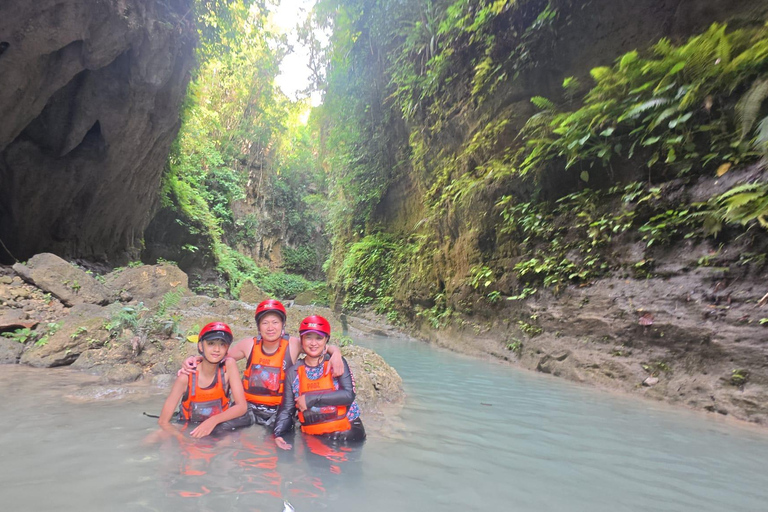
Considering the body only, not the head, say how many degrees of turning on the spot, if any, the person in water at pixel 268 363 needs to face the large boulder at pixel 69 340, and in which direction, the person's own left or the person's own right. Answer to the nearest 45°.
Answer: approximately 135° to the person's own right

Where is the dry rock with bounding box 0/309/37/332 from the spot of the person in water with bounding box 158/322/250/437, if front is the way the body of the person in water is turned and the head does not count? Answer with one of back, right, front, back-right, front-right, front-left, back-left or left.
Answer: back-right

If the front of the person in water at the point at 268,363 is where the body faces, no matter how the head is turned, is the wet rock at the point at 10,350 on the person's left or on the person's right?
on the person's right

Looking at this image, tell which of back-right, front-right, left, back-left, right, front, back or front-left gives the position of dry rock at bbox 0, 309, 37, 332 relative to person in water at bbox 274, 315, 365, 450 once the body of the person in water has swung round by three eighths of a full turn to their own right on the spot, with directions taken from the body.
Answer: front

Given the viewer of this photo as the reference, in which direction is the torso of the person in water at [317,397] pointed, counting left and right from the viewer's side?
facing the viewer

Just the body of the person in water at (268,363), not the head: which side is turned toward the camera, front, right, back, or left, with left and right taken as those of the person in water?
front

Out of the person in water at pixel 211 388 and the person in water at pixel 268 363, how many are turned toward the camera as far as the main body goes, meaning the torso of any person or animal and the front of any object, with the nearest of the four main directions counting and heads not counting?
2

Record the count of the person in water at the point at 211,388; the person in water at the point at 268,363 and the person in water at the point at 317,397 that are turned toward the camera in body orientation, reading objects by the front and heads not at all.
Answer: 3

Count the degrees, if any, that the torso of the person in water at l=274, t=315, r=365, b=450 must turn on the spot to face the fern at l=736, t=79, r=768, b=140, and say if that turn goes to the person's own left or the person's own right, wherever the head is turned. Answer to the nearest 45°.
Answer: approximately 90° to the person's own left

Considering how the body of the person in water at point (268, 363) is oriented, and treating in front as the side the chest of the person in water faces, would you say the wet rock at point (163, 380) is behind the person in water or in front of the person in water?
behind

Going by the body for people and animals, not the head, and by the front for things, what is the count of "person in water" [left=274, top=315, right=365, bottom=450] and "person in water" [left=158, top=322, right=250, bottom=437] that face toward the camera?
2
